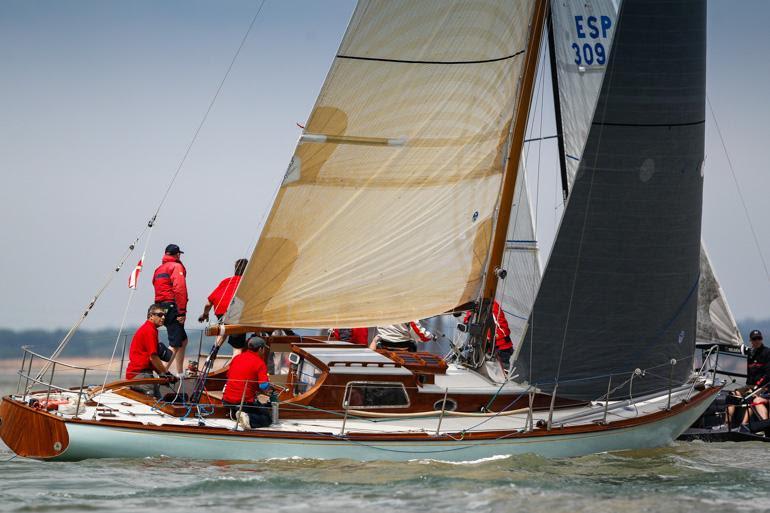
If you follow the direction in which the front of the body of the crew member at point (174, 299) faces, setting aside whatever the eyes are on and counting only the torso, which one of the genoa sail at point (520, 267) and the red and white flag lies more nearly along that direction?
the genoa sail

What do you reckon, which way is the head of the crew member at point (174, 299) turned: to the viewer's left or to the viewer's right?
to the viewer's right

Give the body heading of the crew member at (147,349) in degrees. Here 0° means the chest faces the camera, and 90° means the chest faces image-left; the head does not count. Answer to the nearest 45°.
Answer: approximately 270°

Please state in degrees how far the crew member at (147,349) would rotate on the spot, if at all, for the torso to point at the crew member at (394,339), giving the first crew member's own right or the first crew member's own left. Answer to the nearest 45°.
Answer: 0° — they already face them
